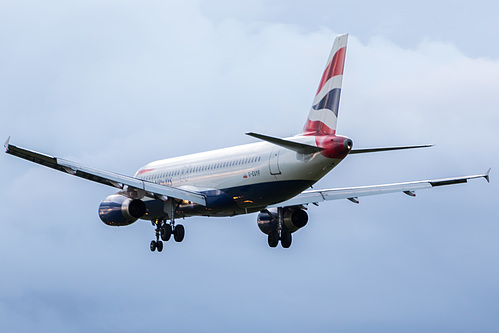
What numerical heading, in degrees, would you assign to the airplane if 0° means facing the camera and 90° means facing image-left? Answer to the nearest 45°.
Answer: approximately 135°
